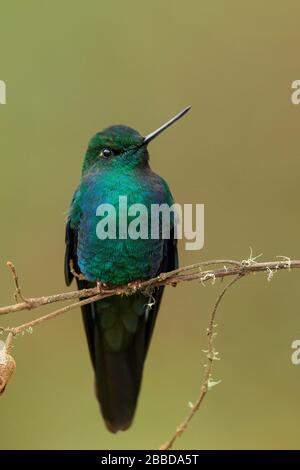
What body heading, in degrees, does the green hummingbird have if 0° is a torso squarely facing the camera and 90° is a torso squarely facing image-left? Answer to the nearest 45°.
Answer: approximately 0°

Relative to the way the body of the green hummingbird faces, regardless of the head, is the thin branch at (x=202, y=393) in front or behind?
in front
